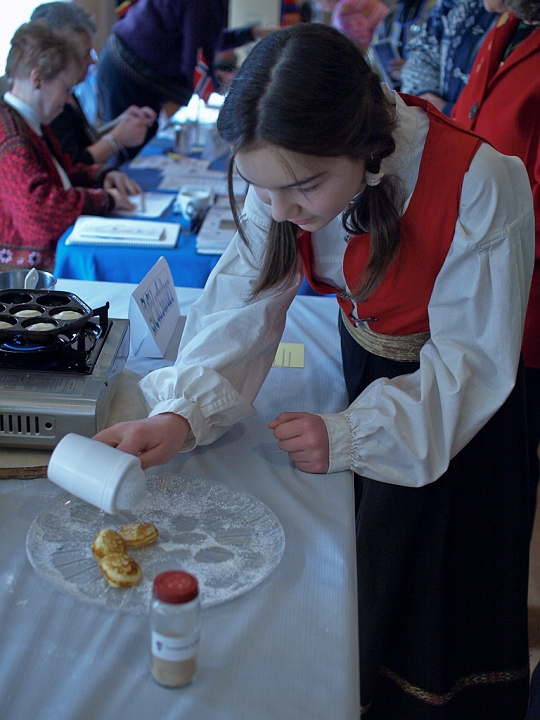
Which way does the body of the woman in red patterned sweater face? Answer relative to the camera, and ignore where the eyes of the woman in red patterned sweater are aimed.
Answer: to the viewer's right

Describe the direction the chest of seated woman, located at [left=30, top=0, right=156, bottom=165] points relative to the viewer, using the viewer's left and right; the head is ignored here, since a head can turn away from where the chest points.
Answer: facing to the right of the viewer

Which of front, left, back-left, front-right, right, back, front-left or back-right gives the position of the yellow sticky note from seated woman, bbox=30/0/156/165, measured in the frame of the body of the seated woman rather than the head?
right

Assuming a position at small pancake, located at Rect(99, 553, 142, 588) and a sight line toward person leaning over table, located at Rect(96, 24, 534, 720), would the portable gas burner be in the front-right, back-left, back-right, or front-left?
front-left

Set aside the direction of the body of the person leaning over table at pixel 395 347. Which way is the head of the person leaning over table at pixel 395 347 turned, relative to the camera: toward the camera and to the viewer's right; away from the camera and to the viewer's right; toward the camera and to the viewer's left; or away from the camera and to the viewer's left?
toward the camera and to the viewer's left

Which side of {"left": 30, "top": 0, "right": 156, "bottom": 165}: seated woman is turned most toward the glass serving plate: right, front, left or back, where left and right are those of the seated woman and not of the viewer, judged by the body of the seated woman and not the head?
right

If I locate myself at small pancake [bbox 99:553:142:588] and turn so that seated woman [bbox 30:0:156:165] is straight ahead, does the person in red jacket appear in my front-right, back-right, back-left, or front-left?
front-right

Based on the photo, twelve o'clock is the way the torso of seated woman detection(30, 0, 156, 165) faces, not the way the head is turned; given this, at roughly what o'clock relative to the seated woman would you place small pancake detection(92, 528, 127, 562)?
The small pancake is roughly at 3 o'clock from the seated woman.

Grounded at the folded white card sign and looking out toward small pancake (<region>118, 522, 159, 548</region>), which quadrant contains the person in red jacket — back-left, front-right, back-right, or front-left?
back-left

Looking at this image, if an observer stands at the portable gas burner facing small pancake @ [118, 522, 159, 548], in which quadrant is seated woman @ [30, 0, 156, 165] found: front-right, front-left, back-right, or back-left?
back-left

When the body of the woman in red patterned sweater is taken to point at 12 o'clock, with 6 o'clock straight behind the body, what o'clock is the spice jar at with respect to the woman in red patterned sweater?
The spice jar is roughly at 3 o'clock from the woman in red patterned sweater.

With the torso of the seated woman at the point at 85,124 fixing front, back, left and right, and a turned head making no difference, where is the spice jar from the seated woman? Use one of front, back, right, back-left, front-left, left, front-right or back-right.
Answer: right
